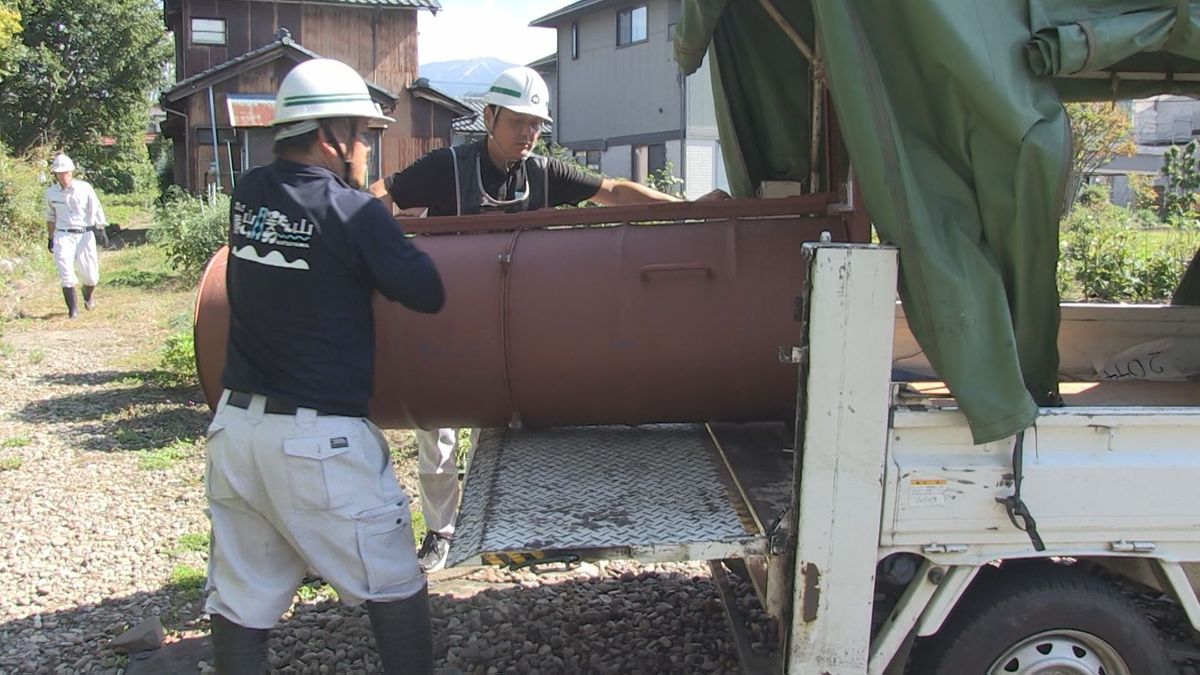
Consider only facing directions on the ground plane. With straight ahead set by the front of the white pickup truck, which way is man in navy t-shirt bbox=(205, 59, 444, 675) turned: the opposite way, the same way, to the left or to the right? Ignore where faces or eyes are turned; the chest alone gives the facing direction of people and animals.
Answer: to the left

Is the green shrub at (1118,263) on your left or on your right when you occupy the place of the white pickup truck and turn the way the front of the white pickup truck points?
on your left

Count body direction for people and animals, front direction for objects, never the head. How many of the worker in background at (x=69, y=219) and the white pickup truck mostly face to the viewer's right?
1

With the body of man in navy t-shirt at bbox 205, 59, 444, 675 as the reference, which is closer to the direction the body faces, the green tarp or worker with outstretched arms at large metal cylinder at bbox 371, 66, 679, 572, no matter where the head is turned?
the worker with outstretched arms at large metal cylinder

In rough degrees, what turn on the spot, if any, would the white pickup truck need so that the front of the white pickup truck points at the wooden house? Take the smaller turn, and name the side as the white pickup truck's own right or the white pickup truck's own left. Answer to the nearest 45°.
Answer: approximately 135° to the white pickup truck's own left

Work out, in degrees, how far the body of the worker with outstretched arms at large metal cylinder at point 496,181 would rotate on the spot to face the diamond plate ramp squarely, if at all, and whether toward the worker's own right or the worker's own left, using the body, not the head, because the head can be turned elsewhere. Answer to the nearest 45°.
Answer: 0° — they already face it

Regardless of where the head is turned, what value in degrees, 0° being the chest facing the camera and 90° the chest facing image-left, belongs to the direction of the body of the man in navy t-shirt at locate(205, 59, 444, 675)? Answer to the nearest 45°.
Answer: approximately 225°

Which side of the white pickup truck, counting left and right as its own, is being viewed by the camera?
right

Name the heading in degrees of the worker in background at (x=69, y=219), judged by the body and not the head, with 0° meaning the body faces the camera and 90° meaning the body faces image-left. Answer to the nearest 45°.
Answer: approximately 0°

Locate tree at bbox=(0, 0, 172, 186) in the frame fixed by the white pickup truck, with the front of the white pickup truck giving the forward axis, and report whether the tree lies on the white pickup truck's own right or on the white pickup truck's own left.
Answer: on the white pickup truck's own left

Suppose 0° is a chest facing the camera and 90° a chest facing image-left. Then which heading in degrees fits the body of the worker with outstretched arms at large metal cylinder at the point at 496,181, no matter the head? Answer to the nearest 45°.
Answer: approximately 0°

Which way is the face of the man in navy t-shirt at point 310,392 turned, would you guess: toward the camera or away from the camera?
away from the camera
